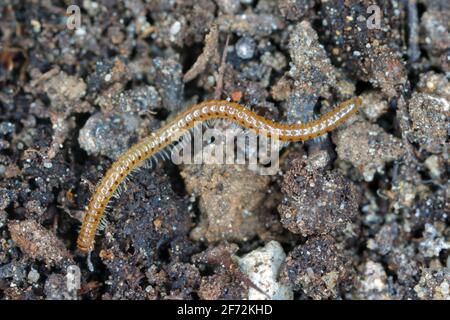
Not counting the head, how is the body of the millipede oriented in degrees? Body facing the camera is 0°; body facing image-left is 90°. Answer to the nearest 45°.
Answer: approximately 45°
